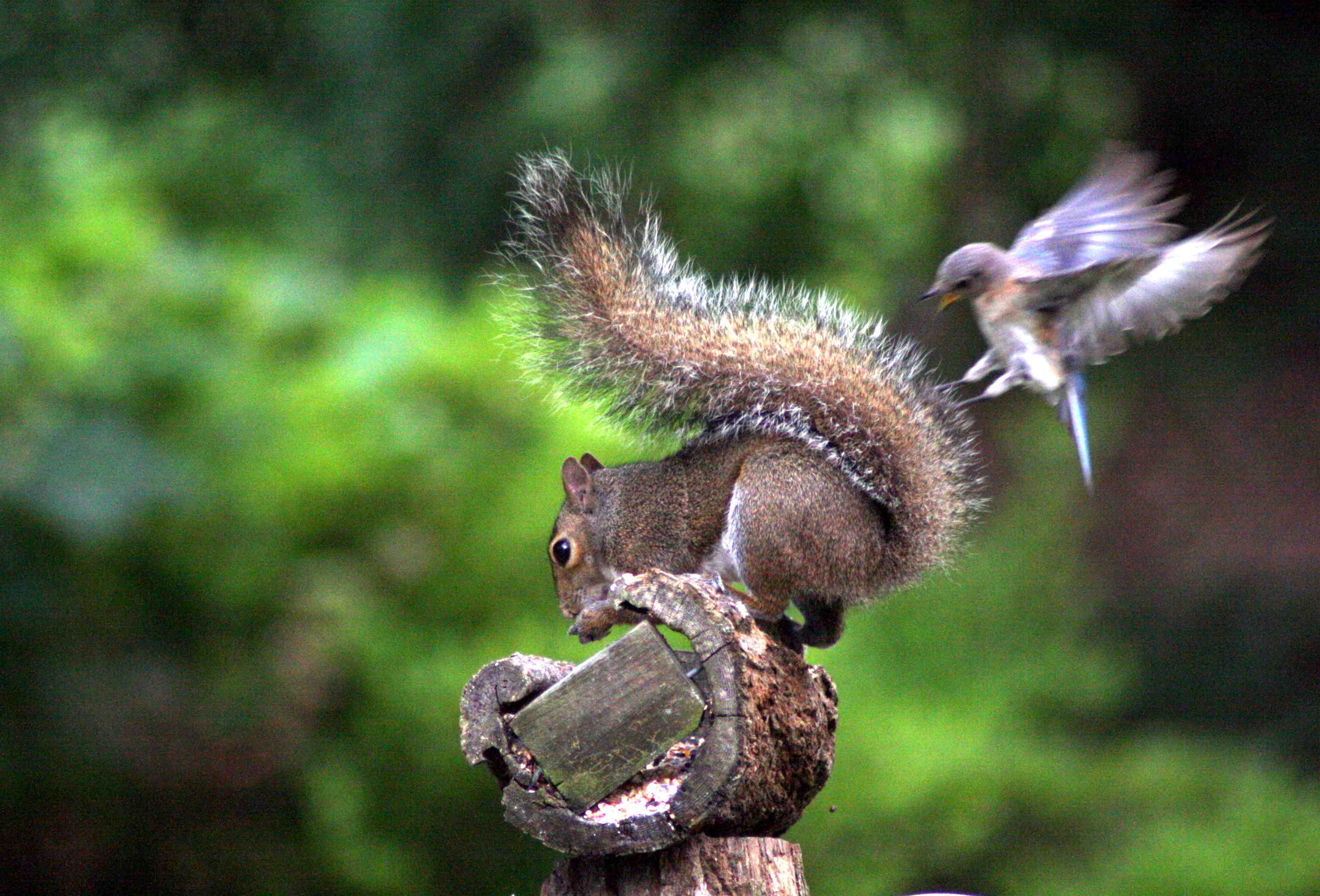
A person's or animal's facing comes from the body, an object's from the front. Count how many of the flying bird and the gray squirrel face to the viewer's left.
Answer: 2

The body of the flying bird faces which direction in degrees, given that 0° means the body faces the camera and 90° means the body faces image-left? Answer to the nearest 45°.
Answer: approximately 90°

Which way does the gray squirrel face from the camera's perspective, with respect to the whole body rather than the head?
to the viewer's left

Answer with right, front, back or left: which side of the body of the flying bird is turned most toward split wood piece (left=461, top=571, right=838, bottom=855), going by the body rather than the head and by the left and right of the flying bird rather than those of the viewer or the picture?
front
